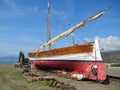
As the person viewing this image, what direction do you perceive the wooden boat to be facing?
facing away from the viewer and to the left of the viewer
